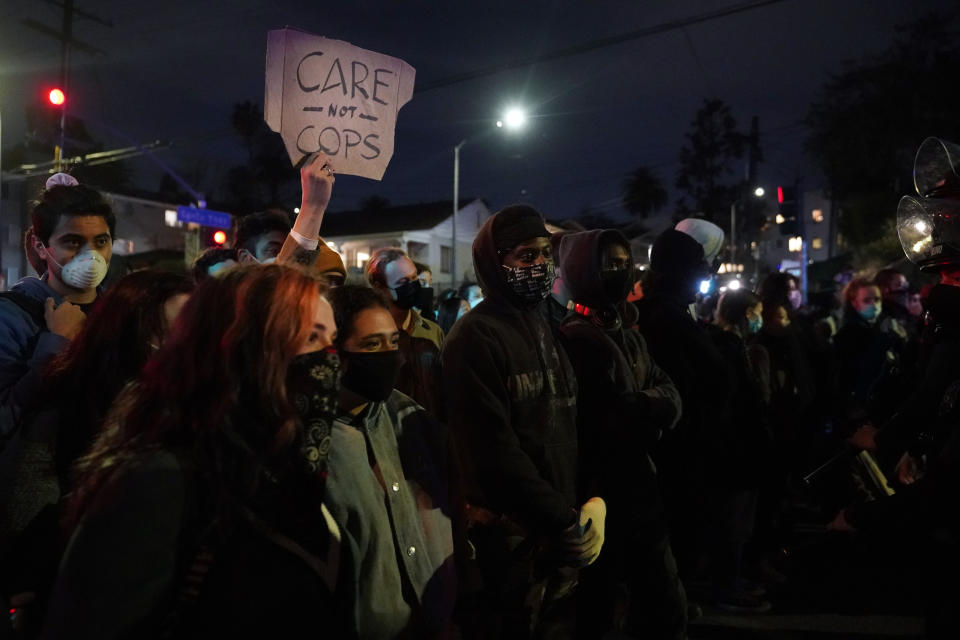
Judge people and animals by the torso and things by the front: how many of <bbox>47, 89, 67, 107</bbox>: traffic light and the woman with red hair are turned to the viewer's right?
1

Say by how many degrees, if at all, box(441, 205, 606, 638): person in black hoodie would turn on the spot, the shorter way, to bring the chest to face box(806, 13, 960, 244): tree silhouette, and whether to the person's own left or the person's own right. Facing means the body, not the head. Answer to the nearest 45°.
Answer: approximately 90° to the person's own left

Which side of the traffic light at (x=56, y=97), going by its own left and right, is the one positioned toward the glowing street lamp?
left

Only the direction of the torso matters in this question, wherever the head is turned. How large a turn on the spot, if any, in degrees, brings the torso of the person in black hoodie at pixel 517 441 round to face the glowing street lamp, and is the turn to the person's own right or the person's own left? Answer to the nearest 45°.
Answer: approximately 135° to the person's own left

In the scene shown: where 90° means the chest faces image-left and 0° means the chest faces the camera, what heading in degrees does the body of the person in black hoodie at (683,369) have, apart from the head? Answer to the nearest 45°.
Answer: approximately 270°

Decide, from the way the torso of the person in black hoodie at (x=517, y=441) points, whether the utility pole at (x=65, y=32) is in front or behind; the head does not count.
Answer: behind

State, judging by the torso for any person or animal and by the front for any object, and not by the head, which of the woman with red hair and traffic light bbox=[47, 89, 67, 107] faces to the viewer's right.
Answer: the woman with red hair

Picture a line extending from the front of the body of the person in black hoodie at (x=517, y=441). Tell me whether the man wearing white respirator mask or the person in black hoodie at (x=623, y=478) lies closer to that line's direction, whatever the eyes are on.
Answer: the person in black hoodie

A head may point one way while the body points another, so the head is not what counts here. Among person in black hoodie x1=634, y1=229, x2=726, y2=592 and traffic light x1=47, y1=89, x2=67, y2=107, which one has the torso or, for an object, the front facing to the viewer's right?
the person in black hoodie

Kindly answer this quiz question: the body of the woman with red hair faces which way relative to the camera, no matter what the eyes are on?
to the viewer's right

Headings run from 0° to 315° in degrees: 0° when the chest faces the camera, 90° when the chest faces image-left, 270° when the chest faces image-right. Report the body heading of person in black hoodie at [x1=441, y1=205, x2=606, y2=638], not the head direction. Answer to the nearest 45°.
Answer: approximately 315°

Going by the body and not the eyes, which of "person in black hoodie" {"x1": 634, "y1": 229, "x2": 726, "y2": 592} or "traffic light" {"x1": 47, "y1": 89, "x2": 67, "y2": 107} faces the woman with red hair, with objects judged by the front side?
the traffic light

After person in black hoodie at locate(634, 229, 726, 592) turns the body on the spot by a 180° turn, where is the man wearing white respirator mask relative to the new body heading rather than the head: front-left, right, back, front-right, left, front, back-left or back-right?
front-left
